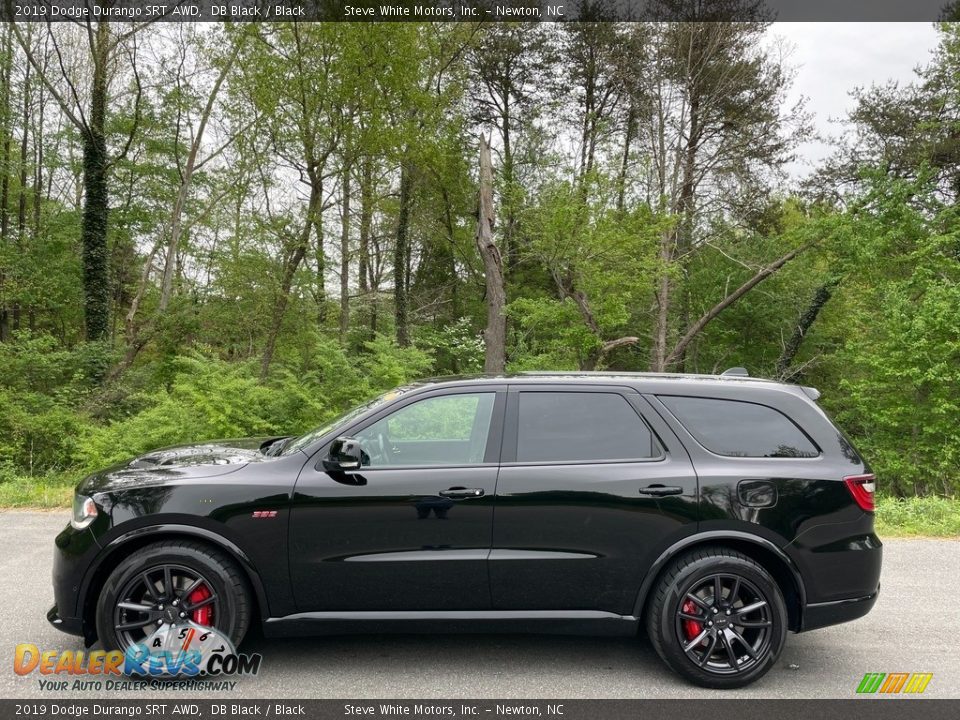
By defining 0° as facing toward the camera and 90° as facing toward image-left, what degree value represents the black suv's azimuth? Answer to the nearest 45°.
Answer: approximately 90°
